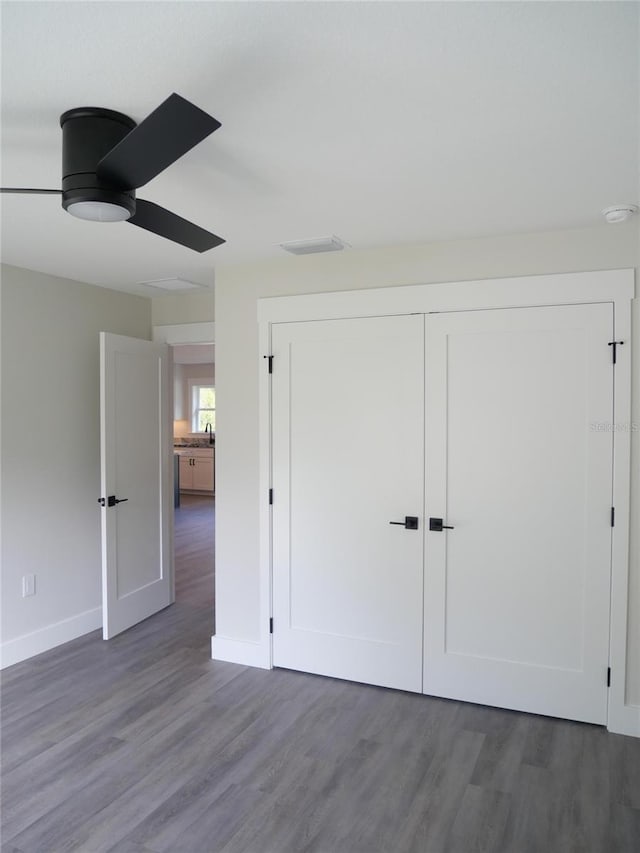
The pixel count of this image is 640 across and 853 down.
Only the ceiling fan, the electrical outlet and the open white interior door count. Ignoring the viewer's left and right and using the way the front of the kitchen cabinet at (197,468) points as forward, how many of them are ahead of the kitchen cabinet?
3

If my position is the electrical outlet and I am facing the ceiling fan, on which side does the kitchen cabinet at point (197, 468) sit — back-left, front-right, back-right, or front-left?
back-left

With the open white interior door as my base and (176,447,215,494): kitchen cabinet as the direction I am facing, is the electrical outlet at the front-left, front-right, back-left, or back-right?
back-left

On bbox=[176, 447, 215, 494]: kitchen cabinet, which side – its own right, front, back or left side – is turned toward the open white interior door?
front

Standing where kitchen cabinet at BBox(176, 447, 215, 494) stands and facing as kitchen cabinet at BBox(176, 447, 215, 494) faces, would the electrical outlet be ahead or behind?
ahead

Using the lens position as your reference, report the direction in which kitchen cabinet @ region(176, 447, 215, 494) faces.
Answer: facing the viewer

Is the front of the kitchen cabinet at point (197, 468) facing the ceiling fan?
yes
